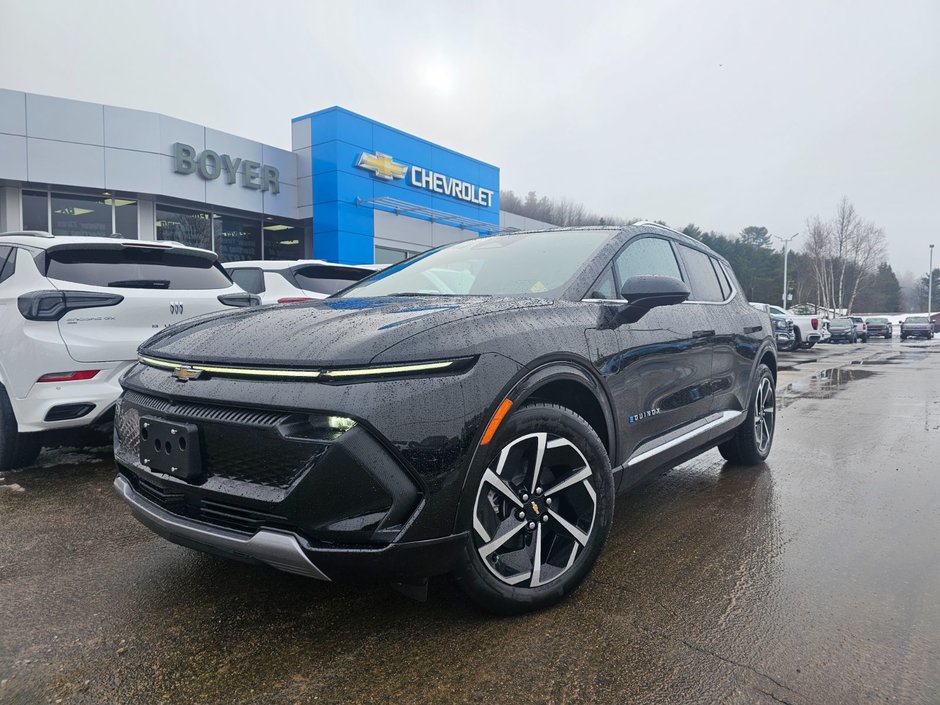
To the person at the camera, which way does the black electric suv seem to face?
facing the viewer and to the left of the viewer

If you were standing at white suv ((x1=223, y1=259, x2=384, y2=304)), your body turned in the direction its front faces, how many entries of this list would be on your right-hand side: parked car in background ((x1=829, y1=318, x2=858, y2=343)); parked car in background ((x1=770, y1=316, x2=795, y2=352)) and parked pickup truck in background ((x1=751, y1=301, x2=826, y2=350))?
3

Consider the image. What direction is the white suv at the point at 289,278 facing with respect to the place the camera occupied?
facing away from the viewer and to the left of the viewer

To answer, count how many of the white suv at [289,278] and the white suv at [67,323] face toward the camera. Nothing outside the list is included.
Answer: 0

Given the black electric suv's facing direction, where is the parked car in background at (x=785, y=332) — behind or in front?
behind

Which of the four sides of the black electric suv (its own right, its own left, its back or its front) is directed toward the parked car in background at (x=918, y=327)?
back

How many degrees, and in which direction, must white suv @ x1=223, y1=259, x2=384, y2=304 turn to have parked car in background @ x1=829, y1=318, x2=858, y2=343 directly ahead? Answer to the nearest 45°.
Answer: approximately 90° to its right

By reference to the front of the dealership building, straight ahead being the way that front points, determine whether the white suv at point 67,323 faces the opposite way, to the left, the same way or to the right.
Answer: the opposite way

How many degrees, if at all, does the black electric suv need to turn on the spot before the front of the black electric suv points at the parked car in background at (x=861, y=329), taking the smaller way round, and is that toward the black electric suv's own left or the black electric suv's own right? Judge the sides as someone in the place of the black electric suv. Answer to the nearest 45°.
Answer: approximately 180°

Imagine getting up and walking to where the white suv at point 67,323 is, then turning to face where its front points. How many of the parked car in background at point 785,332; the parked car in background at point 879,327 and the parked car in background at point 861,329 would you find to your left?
0

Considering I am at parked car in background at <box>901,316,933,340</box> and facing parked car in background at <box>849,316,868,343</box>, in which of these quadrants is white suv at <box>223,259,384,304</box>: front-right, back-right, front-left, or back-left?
front-left

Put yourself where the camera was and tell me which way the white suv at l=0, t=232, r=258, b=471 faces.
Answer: facing away from the viewer and to the left of the viewer

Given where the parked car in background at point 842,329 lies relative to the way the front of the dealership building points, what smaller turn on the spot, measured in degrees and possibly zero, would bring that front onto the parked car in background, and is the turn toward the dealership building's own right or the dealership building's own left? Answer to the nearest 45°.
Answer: approximately 45° to the dealership building's own left

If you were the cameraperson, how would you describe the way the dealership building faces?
facing the viewer and to the right of the viewer

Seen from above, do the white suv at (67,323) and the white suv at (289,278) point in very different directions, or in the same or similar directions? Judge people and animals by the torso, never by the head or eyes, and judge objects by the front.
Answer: same or similar directions

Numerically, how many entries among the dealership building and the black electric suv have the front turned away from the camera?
0

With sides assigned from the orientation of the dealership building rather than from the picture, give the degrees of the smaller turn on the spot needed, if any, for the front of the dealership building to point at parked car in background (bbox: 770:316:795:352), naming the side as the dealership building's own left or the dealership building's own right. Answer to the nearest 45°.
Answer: approximately 45° to the dealership building's own left
